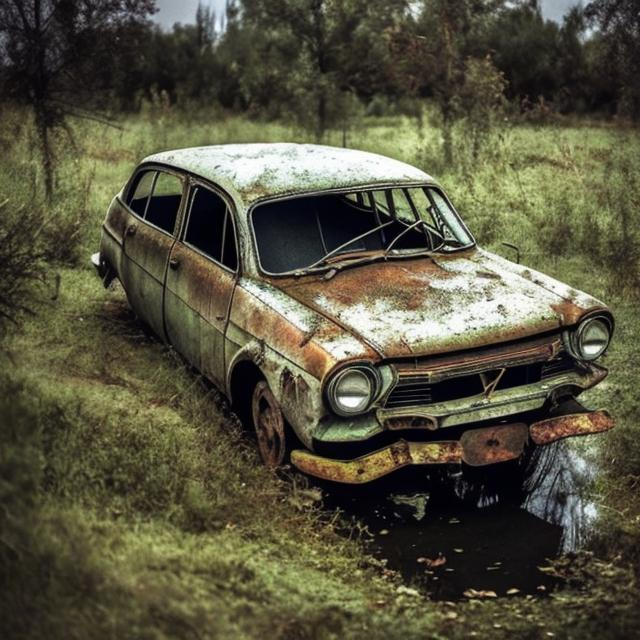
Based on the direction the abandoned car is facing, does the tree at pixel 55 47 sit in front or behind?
behind

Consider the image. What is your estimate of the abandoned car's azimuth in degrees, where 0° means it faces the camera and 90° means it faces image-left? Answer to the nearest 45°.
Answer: approximately 315°

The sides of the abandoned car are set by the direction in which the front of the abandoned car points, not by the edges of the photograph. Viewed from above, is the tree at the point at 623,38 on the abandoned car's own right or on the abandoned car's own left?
on the abandoned car's own left

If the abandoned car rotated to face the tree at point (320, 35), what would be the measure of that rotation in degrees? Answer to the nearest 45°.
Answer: approximately 135° to its left

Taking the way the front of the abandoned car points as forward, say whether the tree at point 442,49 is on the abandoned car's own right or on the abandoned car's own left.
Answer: on the abandoned car's own left
